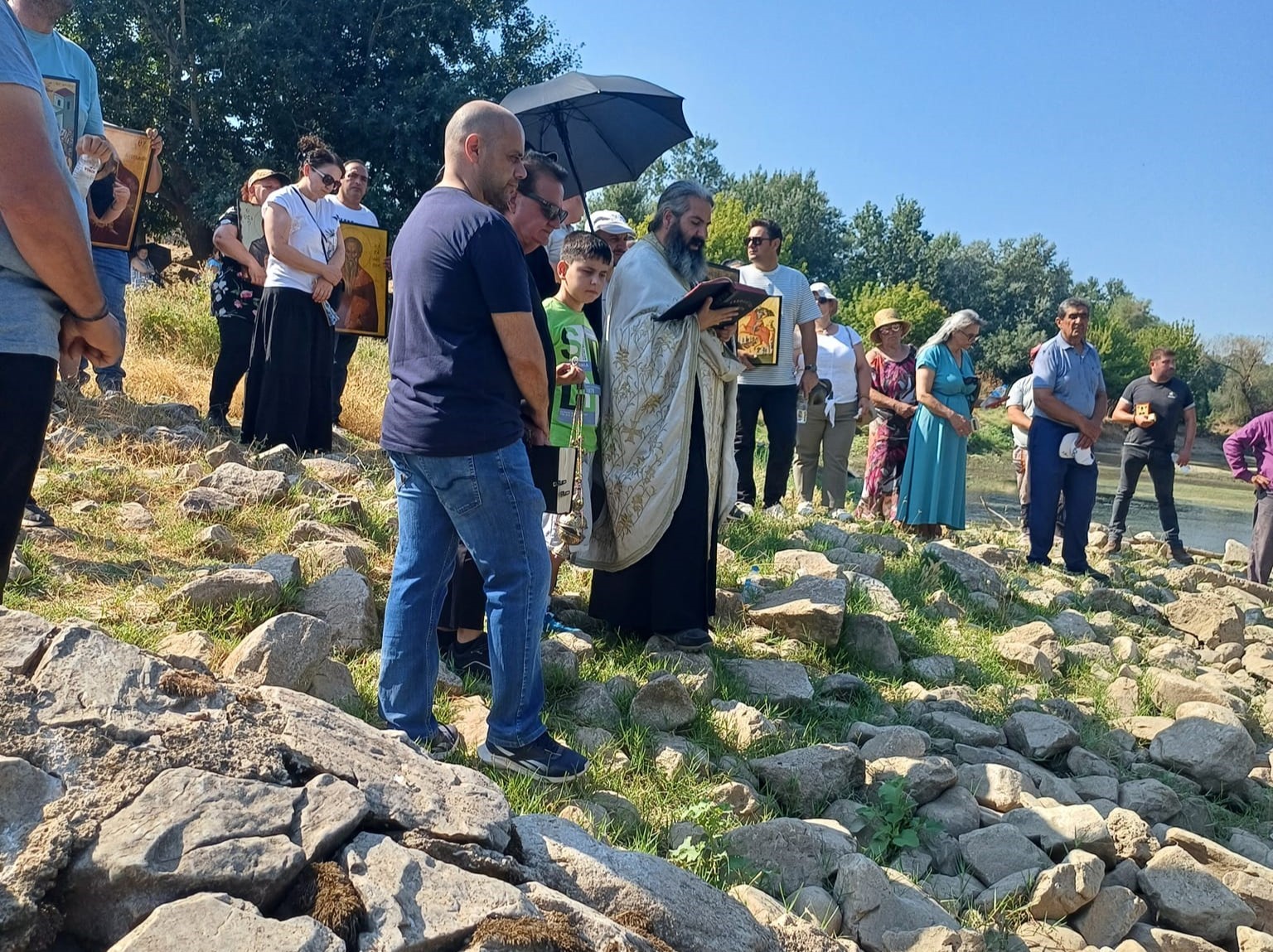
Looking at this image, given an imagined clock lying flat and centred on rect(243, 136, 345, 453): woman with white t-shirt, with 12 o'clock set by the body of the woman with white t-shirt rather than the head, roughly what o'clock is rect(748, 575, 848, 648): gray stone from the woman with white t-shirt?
The gray stone is roughly at 12 o'clock from the woman with white t-shirt.

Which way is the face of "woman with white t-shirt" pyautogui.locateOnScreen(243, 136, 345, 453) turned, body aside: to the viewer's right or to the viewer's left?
to the viewer's right

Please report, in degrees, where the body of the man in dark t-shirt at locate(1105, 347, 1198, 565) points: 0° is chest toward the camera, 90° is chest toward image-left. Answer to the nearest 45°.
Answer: approximately 0°

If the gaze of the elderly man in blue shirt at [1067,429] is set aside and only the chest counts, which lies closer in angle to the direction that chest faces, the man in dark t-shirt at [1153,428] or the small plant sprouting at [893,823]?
the small plant sprouting

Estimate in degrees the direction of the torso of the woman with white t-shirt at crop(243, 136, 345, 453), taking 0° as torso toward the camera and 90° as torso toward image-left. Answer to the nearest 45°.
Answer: approximately 315°

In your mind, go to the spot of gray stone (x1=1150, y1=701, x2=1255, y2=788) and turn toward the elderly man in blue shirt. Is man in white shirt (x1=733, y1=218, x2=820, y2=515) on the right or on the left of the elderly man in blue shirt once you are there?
left
